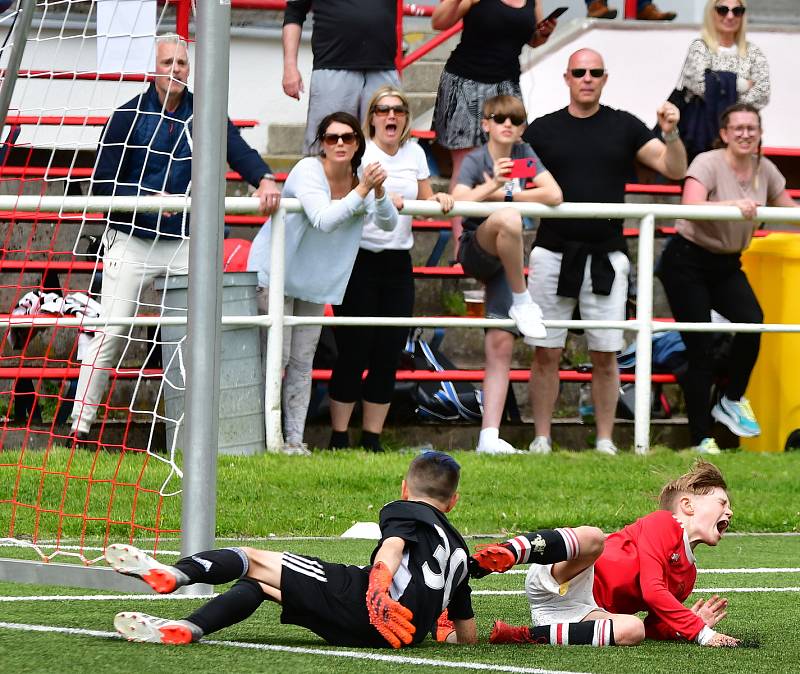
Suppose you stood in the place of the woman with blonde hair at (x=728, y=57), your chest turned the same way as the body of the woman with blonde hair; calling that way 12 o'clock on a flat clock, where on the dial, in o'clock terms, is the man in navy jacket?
The man in navy jacket is roughly at 1 o'clock from the woman with blonde hair.

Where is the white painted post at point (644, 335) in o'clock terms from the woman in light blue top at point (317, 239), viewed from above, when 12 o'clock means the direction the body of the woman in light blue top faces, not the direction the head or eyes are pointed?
The white painted post is roughly at 10 o'clock from the woman in light blue top.

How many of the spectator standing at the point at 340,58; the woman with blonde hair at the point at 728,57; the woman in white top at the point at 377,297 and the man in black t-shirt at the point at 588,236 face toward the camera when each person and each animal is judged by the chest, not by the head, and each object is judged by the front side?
4

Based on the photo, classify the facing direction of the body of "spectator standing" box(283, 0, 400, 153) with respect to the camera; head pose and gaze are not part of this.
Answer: toward the camera

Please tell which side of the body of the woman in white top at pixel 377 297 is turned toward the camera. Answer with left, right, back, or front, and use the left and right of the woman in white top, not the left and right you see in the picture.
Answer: front

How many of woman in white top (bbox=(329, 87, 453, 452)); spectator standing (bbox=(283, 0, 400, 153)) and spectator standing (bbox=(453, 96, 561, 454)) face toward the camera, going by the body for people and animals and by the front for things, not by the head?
3

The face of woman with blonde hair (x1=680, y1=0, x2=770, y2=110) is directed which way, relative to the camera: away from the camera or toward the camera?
toward the camera

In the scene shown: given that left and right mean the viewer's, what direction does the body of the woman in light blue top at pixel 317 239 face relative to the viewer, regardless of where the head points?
facing the viewer and to the right of the viewer

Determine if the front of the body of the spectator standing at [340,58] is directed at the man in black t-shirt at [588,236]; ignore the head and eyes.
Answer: no

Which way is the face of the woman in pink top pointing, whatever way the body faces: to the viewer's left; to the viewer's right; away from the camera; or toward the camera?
toward the camera

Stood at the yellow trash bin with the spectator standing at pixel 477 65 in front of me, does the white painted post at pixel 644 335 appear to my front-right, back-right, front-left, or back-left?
front-left

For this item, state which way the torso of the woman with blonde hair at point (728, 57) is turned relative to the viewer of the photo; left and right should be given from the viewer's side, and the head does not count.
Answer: facing the viewer

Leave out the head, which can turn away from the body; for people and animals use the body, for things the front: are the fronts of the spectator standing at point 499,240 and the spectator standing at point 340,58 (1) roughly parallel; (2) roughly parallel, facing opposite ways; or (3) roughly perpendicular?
roughly parallel

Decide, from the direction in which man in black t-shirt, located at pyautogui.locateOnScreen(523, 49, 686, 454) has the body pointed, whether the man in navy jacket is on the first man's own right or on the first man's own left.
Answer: on the first man's own right

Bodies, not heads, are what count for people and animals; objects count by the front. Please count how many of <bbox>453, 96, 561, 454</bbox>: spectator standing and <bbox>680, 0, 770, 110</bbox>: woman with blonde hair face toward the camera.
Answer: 2

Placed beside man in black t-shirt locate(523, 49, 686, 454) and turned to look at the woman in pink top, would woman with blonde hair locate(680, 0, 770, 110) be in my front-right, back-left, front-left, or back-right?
front-left

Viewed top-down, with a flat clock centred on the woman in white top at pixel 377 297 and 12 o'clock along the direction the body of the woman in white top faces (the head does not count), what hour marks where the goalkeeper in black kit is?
The goalkeeper in black kit is roughly at 12 o'clock from the woman in white top.

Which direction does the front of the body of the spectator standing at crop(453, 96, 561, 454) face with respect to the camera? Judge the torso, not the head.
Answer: toward the camera

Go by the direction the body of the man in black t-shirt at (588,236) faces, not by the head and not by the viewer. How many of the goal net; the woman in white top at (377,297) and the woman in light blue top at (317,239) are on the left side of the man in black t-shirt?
0
